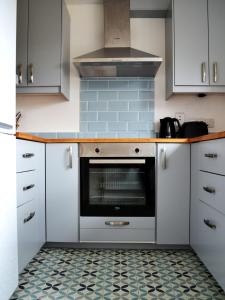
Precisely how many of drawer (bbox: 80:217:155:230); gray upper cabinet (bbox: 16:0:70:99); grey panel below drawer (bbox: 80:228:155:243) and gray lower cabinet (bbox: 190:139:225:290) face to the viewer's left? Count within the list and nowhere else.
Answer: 1

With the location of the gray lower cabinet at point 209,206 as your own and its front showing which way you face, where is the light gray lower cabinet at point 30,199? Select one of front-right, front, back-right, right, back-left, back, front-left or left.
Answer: front

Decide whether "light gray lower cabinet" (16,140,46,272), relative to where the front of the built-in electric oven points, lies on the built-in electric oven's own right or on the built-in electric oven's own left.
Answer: on the built-in electric oven's own right
